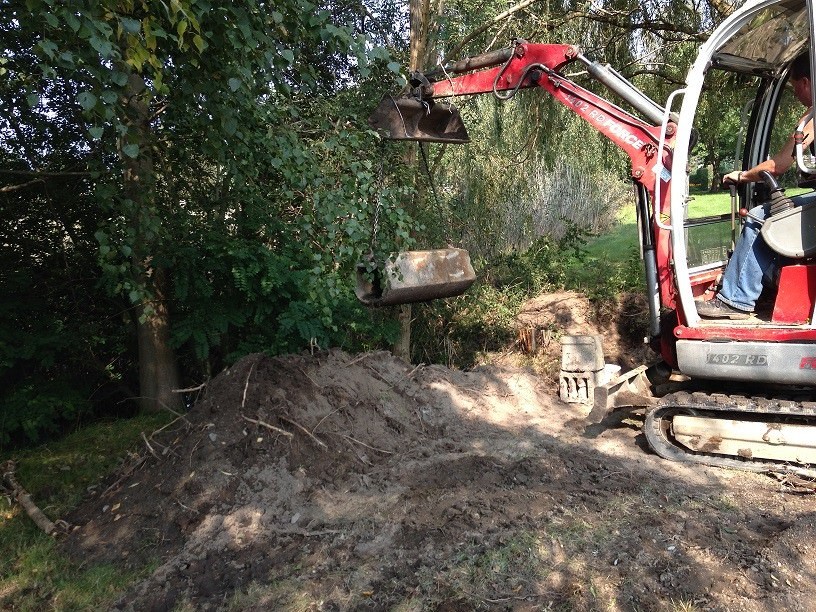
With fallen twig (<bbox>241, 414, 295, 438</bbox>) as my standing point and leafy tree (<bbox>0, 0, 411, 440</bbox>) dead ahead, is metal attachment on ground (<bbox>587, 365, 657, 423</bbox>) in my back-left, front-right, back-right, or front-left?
back-right

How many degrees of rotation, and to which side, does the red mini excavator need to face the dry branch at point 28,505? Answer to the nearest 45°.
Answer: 0° — it already faces it

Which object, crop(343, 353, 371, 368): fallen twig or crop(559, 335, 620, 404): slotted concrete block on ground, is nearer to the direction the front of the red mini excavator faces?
the fallen twig

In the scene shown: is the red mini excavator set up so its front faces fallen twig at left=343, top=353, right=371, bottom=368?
yes

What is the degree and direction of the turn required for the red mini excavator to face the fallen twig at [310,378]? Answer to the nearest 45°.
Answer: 0° — it already faces it

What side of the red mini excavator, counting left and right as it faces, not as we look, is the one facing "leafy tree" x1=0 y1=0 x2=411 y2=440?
front

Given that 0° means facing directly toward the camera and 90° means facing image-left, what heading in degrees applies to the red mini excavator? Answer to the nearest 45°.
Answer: approximately 90°

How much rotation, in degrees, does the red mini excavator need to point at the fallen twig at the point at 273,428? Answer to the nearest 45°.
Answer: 0° — it already faces it

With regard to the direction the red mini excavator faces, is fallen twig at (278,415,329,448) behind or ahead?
ahead

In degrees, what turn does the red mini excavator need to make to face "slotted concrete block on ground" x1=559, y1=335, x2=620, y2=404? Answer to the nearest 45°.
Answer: approximately 45° to its right
